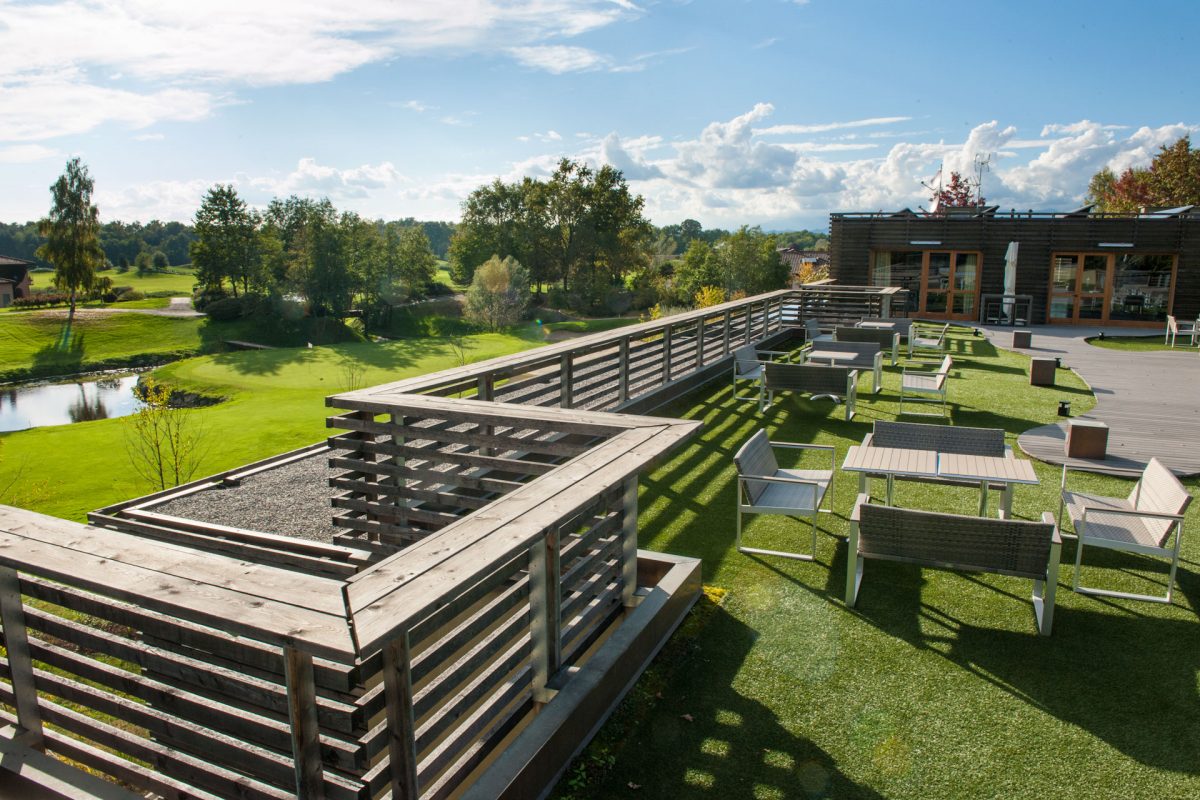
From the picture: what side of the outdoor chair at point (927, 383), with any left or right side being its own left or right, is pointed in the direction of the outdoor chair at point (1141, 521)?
left

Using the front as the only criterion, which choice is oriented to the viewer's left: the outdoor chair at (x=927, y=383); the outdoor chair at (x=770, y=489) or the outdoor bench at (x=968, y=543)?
the outdoor chair at (x=927, y=383)

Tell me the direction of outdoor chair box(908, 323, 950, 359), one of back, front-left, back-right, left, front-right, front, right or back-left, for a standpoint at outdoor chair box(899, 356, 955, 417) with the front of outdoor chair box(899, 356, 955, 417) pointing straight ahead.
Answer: right

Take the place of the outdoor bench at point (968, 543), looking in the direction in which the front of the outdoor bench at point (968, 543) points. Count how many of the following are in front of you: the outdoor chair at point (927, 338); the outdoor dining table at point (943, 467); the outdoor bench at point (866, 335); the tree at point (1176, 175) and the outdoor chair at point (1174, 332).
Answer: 5

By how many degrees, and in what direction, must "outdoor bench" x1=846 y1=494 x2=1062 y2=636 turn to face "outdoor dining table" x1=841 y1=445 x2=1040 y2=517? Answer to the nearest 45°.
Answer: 0° — it already faces it

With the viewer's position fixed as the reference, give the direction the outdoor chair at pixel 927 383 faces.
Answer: facing to the left of the viewer

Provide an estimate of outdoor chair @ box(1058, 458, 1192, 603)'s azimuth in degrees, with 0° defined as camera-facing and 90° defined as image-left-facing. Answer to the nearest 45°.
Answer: approximately 90°

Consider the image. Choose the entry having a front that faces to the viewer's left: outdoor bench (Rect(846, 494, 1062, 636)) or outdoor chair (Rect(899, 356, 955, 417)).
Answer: outdoor chair (Rect(899, 356, 955, 417))

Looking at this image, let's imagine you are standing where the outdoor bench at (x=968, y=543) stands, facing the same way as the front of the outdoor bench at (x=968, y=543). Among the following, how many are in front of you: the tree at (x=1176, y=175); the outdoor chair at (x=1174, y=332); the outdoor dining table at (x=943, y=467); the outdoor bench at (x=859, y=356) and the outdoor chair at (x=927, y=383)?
5

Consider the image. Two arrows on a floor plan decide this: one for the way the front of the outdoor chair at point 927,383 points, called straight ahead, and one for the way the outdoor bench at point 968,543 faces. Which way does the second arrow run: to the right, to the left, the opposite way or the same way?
to the right

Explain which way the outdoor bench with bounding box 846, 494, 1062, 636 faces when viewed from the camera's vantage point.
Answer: facing away from the viewer

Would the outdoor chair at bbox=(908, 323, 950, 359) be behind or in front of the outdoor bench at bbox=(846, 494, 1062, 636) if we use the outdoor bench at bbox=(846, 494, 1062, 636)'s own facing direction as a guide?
in front

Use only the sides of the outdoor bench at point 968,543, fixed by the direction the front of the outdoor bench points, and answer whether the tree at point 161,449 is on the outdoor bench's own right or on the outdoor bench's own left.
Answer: on the outdoor bench's own left

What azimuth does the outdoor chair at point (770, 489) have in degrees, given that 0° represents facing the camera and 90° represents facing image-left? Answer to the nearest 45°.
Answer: approximately 270°

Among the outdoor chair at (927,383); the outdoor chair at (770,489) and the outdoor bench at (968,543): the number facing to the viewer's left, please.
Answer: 1

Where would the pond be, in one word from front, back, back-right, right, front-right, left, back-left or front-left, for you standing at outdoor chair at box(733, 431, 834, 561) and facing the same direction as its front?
back-left

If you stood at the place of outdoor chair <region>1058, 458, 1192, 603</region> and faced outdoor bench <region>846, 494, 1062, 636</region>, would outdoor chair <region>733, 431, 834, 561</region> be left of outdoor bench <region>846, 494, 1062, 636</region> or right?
right
